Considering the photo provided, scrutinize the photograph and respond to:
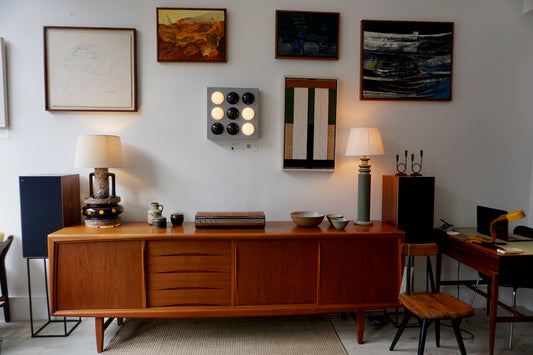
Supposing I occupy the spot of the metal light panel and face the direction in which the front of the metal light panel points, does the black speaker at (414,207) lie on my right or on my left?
on my left

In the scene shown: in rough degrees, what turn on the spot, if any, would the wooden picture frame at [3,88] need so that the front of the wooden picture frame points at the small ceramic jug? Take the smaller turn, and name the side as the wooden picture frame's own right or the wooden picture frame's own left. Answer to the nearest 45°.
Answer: approximately 45° to the wooden picture frame's own left

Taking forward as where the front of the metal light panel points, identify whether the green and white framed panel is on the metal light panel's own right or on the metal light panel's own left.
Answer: on the metal light panel's own left

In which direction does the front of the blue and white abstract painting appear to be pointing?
toward the camera

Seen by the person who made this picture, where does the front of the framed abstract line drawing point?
facing the viewer

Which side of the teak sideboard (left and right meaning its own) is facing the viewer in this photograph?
front

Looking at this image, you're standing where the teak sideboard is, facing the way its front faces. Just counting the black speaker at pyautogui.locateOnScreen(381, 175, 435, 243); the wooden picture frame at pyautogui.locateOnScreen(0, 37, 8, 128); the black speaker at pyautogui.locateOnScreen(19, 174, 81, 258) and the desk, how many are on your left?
2
